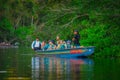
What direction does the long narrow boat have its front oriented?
to the viewer's right
